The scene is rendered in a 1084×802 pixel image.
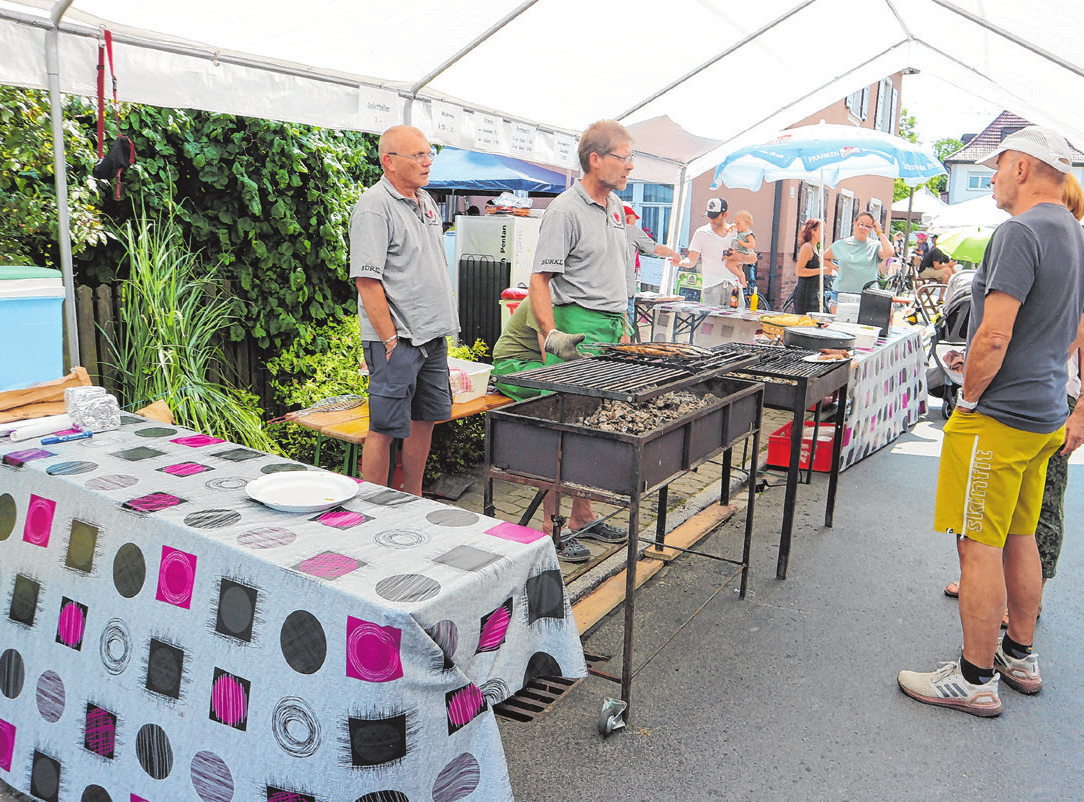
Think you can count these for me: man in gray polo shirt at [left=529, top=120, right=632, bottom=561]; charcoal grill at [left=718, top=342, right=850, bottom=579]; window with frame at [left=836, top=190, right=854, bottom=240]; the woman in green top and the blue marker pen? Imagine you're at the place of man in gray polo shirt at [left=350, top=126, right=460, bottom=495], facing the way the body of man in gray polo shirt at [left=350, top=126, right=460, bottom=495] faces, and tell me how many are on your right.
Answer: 1

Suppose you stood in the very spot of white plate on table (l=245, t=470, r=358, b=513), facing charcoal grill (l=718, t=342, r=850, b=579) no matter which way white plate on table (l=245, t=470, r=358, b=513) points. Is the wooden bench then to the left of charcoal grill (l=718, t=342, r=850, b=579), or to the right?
left

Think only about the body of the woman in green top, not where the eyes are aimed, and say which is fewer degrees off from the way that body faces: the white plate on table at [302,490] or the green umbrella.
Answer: the white plate on table

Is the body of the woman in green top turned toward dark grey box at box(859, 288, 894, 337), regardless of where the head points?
yes

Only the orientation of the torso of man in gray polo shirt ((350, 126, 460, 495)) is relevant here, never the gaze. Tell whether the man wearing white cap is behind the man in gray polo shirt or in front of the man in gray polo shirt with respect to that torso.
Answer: in front

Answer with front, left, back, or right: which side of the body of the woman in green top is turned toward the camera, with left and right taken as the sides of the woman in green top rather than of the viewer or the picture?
front

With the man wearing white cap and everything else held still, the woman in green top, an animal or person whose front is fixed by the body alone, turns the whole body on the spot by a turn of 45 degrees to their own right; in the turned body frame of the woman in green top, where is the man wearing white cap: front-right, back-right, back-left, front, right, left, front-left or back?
front-left

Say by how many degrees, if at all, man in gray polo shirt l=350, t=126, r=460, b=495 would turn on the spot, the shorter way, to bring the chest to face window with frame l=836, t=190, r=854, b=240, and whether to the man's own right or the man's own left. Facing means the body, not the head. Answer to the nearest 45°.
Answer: approximately 90° to the man's own left

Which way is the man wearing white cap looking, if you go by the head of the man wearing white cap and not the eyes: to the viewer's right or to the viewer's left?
to the viewer's left

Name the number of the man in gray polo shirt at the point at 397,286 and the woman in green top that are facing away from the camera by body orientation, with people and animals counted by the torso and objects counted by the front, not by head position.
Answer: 0

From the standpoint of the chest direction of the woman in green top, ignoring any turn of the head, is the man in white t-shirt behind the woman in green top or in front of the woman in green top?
in front

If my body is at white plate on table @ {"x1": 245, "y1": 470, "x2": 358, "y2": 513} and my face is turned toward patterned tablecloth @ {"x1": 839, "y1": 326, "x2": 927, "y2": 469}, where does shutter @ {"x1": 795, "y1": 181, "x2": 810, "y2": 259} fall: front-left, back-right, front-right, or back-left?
front-left

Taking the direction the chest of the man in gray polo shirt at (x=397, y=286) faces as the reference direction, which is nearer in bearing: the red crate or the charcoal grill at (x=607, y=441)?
the charcoal grill

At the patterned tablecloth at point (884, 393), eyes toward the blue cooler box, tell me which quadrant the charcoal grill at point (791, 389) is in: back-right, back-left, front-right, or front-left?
front-left

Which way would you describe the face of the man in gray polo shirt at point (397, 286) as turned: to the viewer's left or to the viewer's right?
to the viewer's right

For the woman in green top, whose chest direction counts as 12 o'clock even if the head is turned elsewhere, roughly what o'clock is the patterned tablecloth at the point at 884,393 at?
The patterned tablecloth is roughly at 12 o'clock from the woman in green top.

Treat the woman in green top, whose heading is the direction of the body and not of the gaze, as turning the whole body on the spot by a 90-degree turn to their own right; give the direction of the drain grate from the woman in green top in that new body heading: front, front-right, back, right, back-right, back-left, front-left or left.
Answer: left

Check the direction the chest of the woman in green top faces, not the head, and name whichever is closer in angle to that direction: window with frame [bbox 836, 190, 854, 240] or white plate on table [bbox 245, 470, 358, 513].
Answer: the white plate on table

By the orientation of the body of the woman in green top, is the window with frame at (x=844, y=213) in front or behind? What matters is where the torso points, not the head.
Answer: behind
